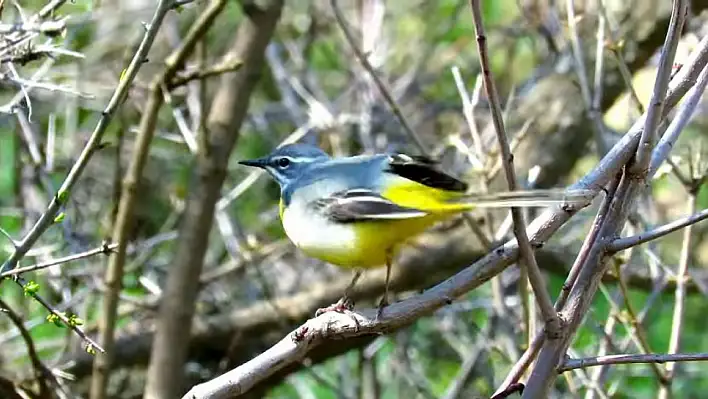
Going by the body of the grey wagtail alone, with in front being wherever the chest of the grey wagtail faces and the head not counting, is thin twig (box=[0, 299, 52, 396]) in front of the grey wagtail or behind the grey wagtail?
in front

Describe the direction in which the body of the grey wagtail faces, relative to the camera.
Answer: to the viewer's left

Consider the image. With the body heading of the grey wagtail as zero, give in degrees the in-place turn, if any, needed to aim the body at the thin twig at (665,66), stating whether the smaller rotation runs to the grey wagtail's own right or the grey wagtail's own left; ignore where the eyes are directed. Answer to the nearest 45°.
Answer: approximately 135° to the grey wagtail's own left

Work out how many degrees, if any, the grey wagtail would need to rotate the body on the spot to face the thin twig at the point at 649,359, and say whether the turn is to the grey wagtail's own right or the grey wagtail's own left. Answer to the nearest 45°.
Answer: approximately 135° to the grey wagtail's own left

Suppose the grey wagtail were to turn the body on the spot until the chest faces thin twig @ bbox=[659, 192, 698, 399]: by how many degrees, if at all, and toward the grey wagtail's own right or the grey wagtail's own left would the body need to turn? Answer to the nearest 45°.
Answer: approximately 135° to the grey wagtail's own right

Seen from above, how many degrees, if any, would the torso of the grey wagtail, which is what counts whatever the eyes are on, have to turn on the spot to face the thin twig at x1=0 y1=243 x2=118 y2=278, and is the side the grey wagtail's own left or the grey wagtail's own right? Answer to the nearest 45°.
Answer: approximately 45° to the grey wagtail's own left

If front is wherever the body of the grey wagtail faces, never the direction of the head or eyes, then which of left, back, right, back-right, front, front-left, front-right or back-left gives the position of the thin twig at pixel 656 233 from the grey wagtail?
back-left
